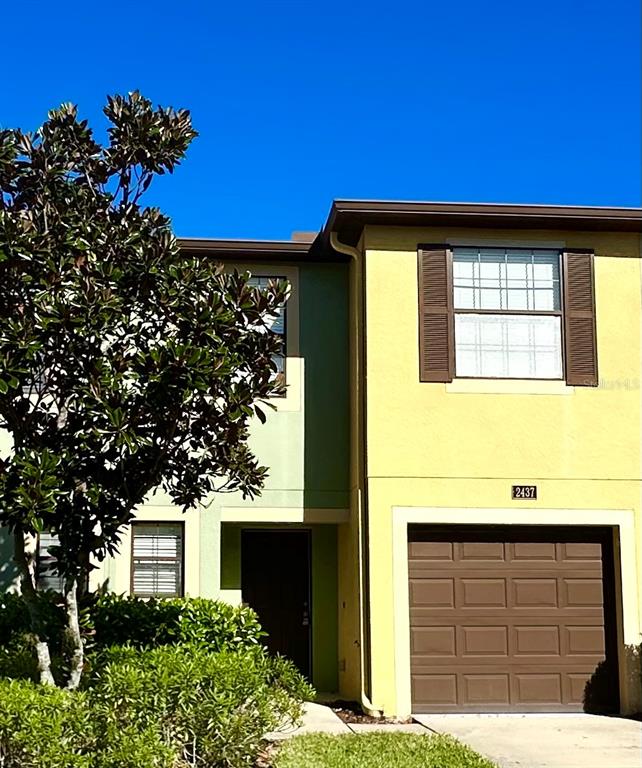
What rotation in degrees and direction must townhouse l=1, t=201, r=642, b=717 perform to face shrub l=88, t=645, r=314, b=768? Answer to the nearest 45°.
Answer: approximately 45° to its right

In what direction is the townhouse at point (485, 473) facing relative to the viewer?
toward the camera

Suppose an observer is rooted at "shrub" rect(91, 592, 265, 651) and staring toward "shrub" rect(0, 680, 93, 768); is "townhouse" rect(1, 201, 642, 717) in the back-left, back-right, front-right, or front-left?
back-left

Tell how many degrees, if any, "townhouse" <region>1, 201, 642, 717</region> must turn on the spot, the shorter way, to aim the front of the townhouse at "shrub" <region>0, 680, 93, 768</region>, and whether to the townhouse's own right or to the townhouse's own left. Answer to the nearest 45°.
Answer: approximately 45° to the townhouse's own right

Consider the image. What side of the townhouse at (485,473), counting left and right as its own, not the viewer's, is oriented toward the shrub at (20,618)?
right

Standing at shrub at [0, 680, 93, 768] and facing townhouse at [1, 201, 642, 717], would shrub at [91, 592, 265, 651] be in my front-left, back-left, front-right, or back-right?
front-left

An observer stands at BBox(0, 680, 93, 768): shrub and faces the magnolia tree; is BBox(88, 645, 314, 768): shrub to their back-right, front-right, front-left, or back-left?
front-right

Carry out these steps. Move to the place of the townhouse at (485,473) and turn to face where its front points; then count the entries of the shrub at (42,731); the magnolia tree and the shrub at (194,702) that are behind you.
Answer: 0

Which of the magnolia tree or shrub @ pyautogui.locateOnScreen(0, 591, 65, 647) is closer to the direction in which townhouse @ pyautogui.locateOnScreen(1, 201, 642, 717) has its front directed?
the magnolia tree

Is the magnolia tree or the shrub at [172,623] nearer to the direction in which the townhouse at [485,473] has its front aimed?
the magnolia tree

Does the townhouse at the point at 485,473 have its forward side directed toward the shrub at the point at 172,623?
no

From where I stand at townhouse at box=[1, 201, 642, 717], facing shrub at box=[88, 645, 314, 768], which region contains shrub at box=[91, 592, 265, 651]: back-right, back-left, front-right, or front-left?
front-right

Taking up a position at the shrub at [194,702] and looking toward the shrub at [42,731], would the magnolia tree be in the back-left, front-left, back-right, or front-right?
front-right

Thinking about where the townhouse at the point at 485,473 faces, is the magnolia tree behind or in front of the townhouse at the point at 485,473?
in front
